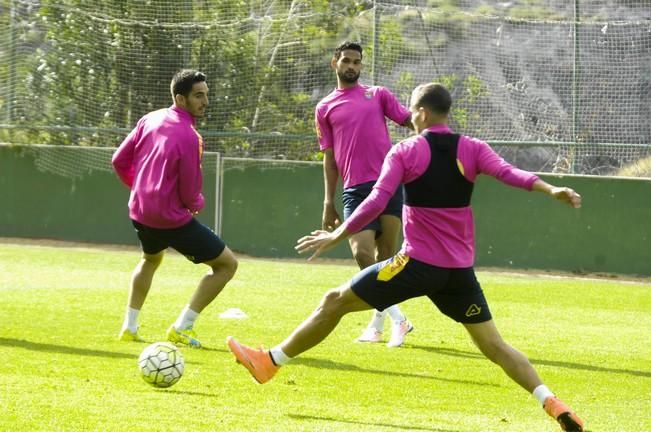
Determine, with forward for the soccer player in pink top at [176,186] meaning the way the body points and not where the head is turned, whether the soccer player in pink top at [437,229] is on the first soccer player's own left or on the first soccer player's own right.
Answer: on the first soccer player's own right

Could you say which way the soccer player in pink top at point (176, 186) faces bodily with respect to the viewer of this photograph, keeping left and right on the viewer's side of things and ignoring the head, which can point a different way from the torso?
facing away from the viewer and to the right of the viewer

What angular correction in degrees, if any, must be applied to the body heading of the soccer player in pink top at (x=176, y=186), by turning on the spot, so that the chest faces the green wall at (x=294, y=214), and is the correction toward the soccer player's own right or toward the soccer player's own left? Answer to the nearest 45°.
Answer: approximately 45° to the soccer player's own left

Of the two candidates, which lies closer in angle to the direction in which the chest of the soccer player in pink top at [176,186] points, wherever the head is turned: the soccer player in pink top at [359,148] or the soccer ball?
the soccer player in pink top

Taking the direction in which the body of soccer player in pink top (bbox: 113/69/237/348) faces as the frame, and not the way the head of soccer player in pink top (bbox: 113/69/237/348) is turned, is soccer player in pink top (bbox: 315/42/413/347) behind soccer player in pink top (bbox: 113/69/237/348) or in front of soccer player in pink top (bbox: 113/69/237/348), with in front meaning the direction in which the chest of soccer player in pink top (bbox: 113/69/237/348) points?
in front
